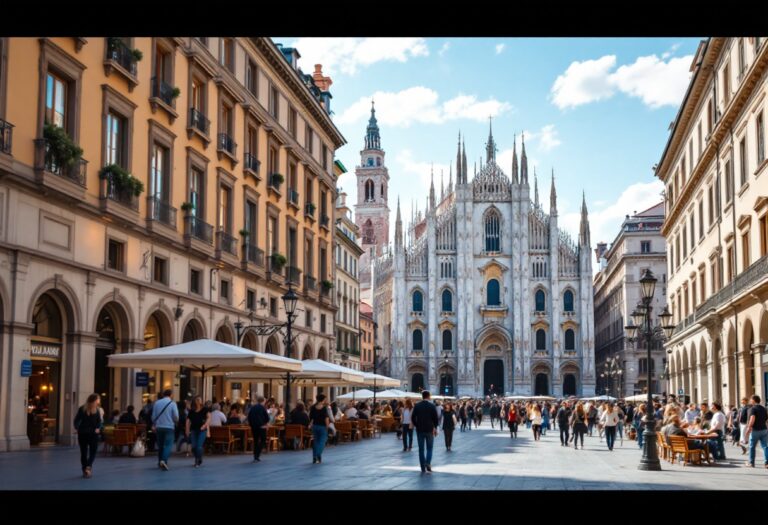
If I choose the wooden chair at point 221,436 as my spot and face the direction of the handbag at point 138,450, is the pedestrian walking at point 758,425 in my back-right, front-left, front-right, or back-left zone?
back-left

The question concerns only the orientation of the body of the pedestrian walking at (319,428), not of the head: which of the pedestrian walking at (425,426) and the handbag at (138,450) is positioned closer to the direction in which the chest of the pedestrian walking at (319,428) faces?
the handbag
